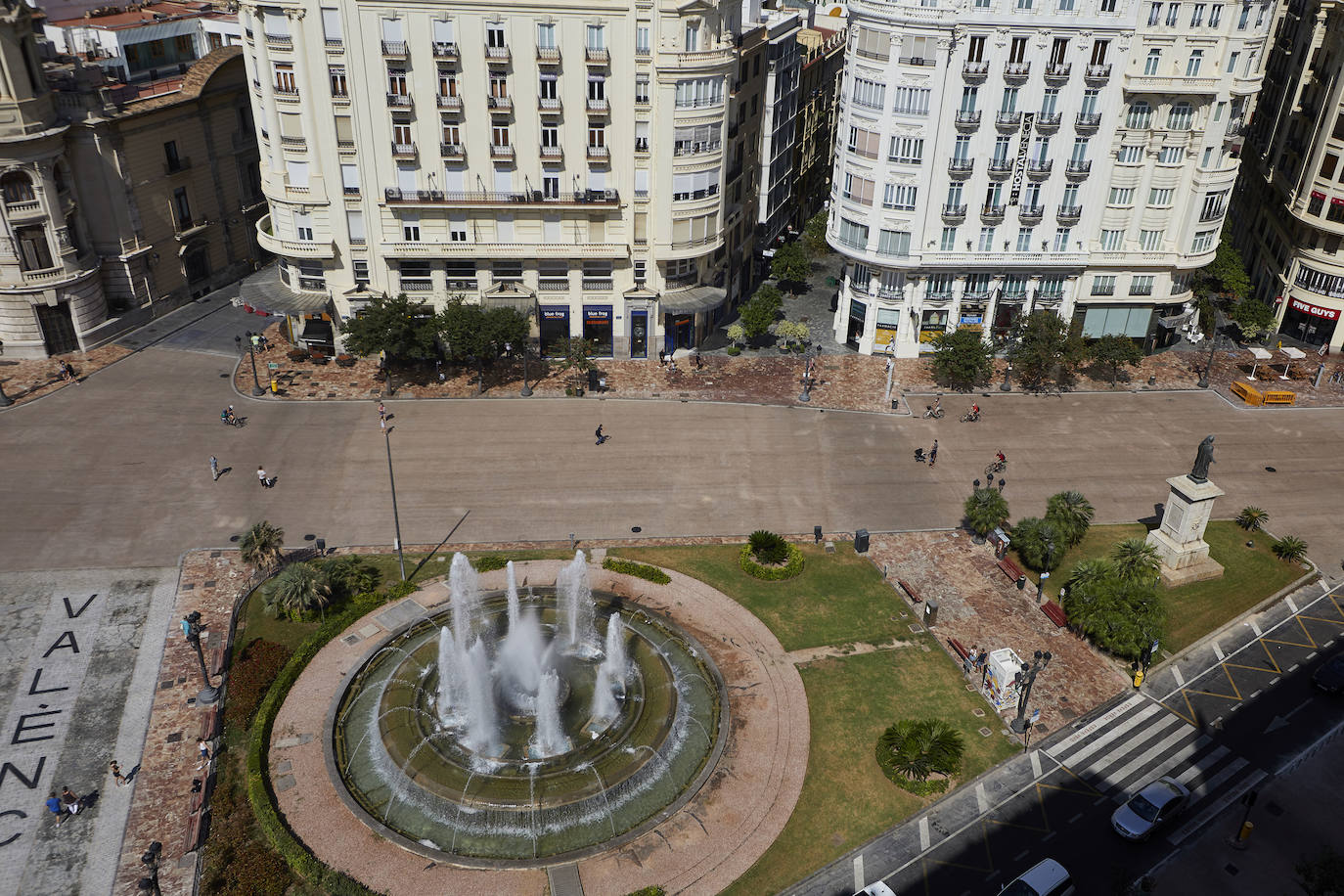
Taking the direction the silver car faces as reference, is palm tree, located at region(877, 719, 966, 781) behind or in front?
in front

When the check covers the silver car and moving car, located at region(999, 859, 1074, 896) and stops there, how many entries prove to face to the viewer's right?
0

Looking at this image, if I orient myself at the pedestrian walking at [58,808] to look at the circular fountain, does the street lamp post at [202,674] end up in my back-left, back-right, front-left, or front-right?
front-left

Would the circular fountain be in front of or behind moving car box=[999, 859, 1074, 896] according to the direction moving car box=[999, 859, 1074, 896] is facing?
in front

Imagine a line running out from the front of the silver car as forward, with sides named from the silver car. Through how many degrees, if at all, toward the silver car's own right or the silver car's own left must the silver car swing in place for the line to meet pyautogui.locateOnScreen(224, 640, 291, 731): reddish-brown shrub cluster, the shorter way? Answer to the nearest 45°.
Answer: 0° — it already faces it

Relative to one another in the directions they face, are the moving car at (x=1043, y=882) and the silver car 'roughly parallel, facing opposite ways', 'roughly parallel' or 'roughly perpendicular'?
roughly parallel

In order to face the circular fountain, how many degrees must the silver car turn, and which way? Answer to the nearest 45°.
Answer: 0° — it already faces it

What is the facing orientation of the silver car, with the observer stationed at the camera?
facing the viewer and to the left of the viewer

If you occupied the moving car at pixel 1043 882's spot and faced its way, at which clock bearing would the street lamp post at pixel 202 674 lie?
The street lamp post is roughly at 1 o'clock from the moving car.
